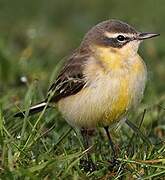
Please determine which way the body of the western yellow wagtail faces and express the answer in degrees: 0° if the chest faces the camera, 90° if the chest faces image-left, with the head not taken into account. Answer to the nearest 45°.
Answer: approximately 315°
